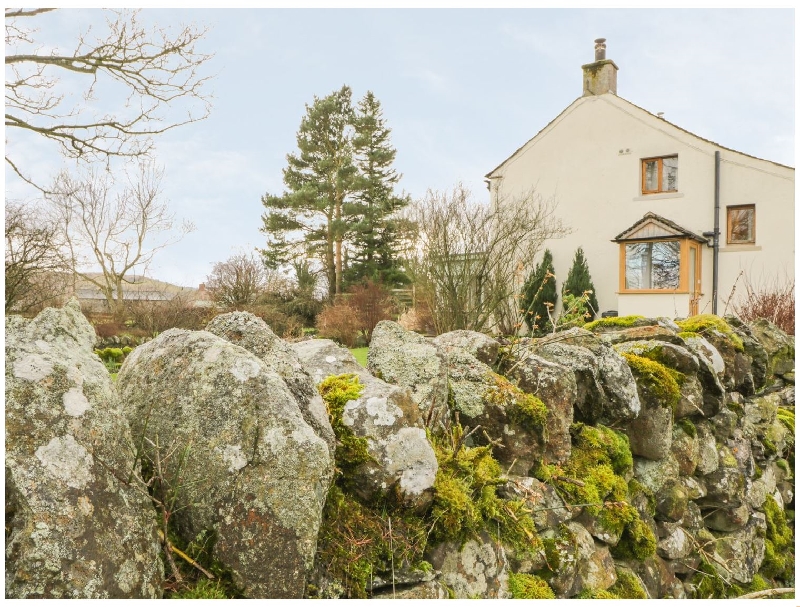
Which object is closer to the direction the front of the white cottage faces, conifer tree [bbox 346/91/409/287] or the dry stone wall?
the dry stone wall

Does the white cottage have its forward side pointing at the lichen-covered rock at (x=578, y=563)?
yes

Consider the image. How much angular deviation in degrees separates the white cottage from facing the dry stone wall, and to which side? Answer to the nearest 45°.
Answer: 0° — it already faces it

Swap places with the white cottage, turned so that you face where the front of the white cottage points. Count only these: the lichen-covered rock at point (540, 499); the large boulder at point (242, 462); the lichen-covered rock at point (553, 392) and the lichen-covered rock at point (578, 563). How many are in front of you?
4

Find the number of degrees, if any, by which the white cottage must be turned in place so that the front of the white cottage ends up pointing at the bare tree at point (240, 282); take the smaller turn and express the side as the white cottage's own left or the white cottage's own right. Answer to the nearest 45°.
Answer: approximately 90° to the white cottage's own right

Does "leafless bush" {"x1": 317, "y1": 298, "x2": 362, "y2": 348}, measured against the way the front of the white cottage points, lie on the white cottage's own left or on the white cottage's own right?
on the white cottage's own right

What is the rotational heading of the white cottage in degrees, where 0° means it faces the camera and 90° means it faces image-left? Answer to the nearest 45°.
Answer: approximately 0°
